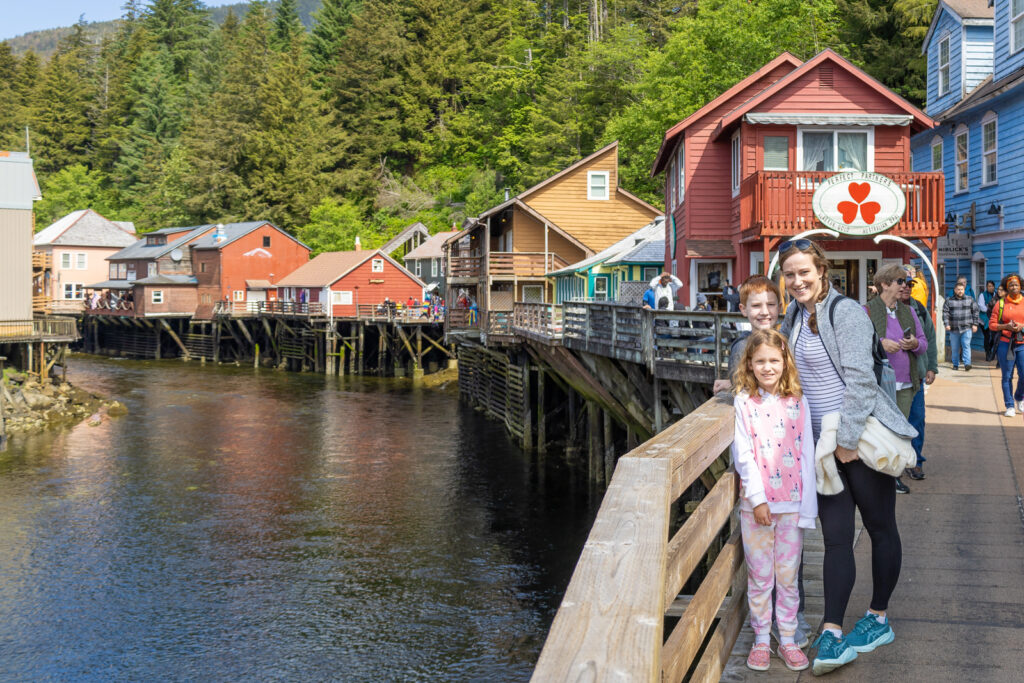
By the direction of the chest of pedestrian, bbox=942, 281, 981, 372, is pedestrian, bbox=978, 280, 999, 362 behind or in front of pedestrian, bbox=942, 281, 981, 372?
behind

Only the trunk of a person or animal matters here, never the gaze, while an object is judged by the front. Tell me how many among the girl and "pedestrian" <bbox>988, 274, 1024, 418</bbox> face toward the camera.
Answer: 2

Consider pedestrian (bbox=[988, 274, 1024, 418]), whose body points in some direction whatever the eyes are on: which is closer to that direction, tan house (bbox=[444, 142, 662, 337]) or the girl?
the girl

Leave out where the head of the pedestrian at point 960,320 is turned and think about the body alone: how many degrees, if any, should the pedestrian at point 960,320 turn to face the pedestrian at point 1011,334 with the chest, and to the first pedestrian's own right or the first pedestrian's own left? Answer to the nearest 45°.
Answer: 0° — they already face them

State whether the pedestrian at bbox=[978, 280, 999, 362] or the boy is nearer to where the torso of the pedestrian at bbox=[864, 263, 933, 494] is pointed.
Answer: the boy

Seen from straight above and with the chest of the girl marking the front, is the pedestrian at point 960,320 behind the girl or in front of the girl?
behind

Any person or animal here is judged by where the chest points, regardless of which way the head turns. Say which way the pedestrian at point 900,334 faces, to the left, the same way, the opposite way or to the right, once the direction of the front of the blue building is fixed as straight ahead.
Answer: to the left

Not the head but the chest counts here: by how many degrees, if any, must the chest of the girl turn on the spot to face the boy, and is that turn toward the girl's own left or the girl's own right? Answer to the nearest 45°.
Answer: approximately 180°

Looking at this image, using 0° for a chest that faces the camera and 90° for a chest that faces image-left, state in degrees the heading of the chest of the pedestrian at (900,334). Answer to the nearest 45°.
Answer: approximately 315°
